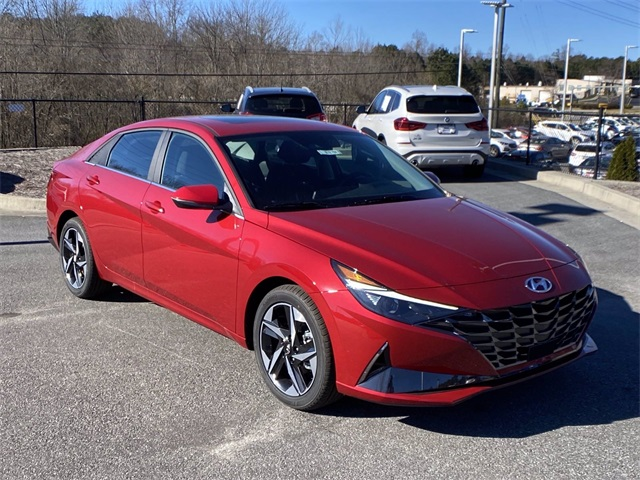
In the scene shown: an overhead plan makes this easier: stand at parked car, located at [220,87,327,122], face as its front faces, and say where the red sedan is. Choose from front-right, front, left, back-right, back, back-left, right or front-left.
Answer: back

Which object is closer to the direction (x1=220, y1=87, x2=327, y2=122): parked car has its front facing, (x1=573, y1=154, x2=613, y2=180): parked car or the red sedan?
the parked car

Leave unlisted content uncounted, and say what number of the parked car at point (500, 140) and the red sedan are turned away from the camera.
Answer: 0

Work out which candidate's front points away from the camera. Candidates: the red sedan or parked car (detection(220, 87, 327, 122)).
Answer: the parked car

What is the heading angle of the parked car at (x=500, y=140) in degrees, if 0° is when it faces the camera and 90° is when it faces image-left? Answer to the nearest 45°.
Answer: approximately 315°

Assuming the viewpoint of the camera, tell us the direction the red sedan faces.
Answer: facing the viewer and to the right of the viewer

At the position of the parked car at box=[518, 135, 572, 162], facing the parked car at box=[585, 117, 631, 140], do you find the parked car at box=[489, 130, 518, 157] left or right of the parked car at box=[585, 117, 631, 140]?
left

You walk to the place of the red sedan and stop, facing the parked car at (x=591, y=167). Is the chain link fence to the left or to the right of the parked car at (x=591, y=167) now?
left

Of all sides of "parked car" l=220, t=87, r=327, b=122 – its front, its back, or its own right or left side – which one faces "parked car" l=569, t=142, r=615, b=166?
right

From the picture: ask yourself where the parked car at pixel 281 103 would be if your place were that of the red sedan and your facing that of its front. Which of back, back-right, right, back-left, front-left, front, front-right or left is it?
back-left

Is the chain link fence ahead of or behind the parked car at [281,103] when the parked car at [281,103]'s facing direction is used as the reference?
ahead

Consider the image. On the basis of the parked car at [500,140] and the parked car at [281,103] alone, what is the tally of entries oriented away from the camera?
1

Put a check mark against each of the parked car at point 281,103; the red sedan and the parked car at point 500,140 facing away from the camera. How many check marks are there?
1

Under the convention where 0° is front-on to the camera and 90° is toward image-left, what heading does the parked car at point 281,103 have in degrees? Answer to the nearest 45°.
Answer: approximately 180°

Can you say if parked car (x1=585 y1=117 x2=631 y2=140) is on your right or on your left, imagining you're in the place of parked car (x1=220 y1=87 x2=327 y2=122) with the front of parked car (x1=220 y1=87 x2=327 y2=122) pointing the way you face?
on your right

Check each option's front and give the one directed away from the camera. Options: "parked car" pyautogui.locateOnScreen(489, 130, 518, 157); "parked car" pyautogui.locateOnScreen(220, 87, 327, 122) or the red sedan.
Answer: "parked car" pyautogui.locateOnScreen(220, 87, 327, 122)

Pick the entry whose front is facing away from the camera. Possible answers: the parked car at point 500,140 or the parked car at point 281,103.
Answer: the parked car at point 281,103
